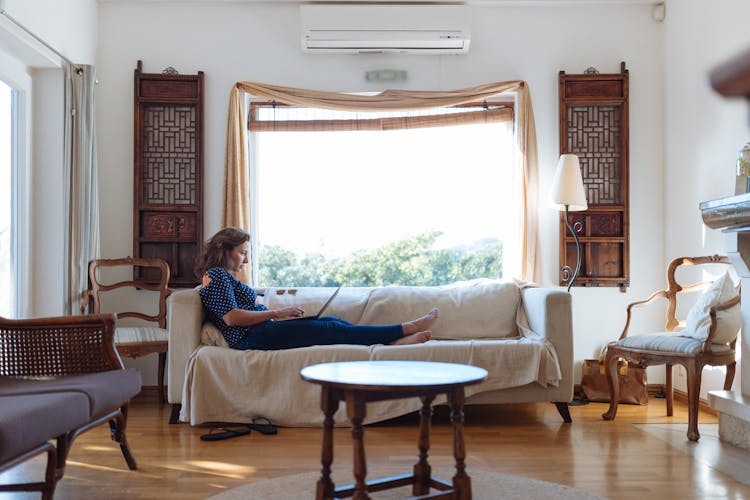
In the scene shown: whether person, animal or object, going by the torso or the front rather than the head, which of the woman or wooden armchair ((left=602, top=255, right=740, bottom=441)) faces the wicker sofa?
the wooden armchair

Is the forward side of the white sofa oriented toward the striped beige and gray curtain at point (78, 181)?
no

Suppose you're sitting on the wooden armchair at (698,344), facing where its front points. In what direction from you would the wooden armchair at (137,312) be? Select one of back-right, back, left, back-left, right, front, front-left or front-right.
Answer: front-right

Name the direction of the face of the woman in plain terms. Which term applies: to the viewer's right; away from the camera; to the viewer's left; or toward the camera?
to the viewer's right

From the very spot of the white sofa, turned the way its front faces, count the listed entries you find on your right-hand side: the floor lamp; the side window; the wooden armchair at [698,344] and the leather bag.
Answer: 1

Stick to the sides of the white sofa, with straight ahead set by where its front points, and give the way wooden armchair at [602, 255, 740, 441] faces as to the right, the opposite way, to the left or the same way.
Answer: to the right

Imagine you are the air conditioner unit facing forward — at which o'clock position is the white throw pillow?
The white throw pillow is roughly at 10 o'clock from the air conditioner unit.

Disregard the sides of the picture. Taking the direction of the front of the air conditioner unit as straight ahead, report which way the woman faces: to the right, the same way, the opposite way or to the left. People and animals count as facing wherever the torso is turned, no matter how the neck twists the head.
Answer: to the left

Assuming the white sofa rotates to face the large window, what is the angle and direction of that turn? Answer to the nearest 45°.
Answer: approximately 180°

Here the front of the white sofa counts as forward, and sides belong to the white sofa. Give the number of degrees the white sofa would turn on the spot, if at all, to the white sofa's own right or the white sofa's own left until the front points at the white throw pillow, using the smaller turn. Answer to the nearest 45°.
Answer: approximately 90° to the white sofa's own left

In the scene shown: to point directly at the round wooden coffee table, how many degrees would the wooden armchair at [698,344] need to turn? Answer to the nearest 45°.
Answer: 0° — it already faces it

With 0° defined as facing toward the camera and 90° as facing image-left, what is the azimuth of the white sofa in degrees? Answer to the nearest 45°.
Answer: approximately 0°

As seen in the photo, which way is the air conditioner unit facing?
toward the camera

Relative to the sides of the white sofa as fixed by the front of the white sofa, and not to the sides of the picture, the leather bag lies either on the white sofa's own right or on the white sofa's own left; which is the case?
on the white sofa's own left

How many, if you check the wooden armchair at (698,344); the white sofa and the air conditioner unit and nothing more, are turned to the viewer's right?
0

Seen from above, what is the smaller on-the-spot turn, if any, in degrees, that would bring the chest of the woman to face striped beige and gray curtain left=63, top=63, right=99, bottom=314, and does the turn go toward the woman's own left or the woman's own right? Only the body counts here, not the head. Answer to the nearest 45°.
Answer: approximately 135° to the woman's own left

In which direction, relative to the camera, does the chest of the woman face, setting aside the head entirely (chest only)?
to the viewer's right
